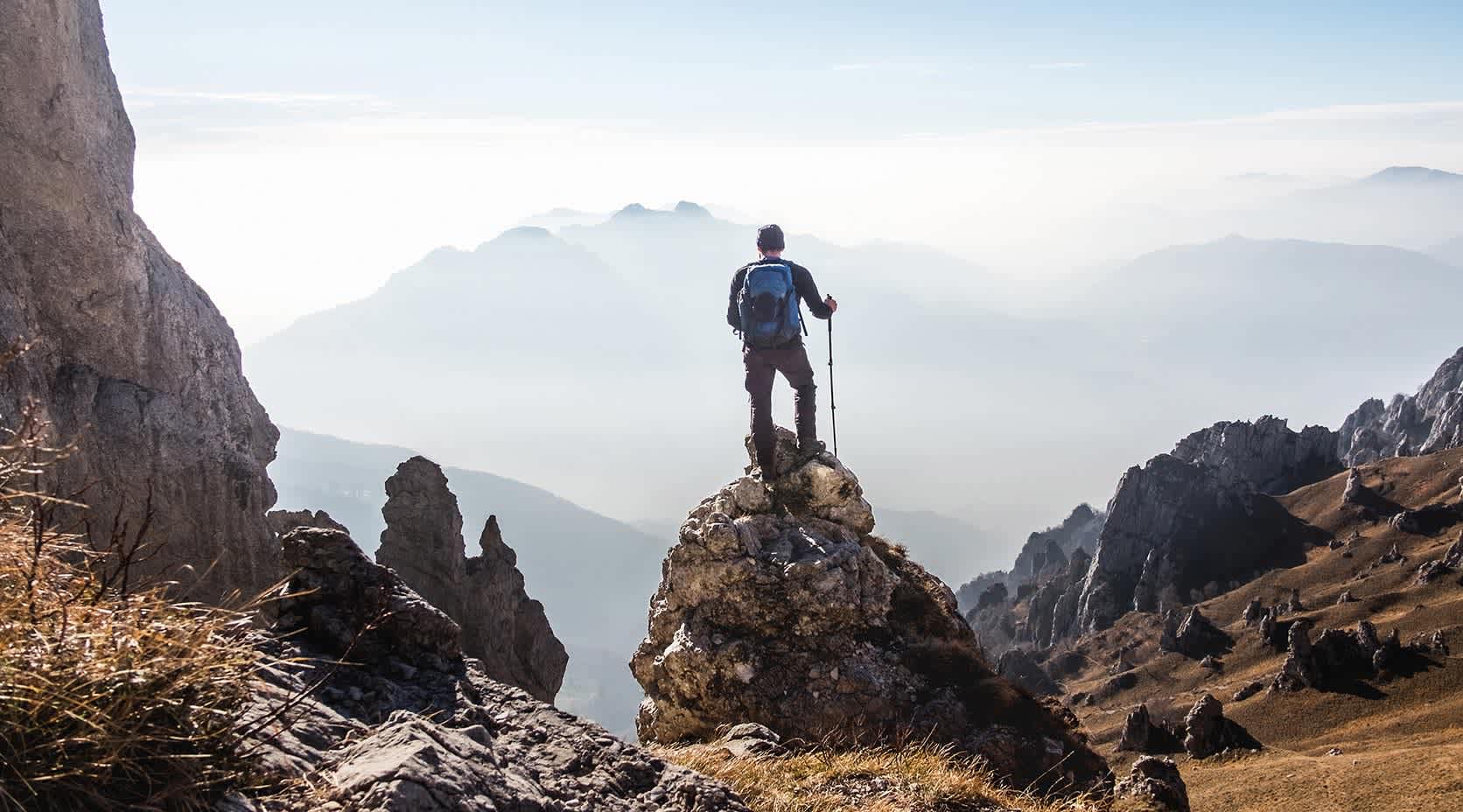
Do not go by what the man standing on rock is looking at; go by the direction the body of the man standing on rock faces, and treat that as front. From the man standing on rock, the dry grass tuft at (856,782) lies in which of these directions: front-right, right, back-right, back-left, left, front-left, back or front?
back

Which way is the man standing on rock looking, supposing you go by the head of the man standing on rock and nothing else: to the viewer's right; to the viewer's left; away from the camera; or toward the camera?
away from the camera

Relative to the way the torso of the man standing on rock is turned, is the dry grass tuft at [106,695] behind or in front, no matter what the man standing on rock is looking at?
behind

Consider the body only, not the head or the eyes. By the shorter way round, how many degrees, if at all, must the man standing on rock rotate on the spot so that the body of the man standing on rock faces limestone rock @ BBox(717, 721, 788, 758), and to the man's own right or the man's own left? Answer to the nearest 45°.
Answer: approximately 180°

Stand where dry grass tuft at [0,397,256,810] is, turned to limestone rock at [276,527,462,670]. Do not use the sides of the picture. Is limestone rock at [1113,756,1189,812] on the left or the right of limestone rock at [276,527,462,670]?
right

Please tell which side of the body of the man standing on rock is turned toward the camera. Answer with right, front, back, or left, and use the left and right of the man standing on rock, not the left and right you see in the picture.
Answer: back

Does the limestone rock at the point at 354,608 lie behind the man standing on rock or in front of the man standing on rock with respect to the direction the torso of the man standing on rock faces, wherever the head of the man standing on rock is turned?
behind
